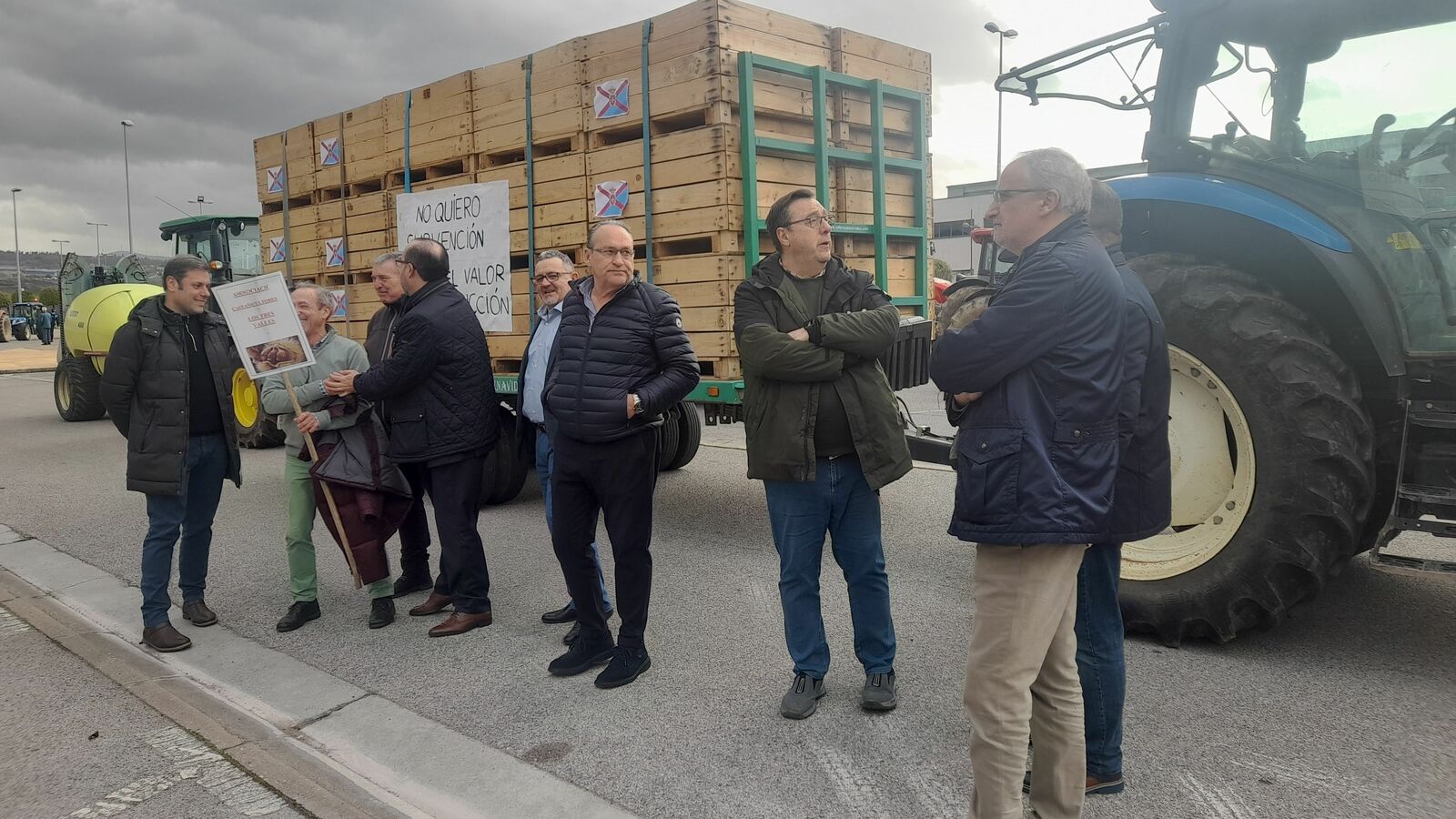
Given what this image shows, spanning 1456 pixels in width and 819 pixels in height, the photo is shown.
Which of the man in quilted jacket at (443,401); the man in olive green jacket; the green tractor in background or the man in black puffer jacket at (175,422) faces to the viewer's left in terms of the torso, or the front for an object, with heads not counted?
the man in quilted jacket

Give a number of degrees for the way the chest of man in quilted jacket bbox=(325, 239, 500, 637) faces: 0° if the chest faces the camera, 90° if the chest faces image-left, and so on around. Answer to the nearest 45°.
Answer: approximately 90°

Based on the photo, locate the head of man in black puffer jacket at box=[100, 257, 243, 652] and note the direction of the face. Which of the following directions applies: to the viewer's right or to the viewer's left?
to the viewer's right

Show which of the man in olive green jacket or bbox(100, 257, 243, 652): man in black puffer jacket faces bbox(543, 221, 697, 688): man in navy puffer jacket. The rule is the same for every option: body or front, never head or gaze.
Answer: bbox(100, 257, 243, 652): man in black puffer jacket

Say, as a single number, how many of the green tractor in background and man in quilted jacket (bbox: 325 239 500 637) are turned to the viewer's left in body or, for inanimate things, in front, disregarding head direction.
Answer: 1

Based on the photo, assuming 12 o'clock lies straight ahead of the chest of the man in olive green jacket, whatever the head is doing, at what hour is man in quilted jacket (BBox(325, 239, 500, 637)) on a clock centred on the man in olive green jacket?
The man in quilted jacket is roughly at 4 o'clock from the man in olive green jacket.

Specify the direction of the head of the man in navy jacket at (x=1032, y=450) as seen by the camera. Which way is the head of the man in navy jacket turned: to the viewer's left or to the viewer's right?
to the viewer's left

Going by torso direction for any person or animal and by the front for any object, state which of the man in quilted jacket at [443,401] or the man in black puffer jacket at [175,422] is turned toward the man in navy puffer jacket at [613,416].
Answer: the man in black puffer jacket at [175,422]

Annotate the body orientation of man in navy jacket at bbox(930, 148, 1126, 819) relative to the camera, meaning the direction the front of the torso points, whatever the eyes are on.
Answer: to the viewer's left

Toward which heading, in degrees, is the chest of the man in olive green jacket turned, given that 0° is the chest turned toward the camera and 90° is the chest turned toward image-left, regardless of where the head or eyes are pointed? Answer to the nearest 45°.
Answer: approximately 0°

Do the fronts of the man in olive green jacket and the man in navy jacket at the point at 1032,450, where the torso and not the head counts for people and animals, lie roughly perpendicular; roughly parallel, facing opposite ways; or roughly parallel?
roughly perpendicular
